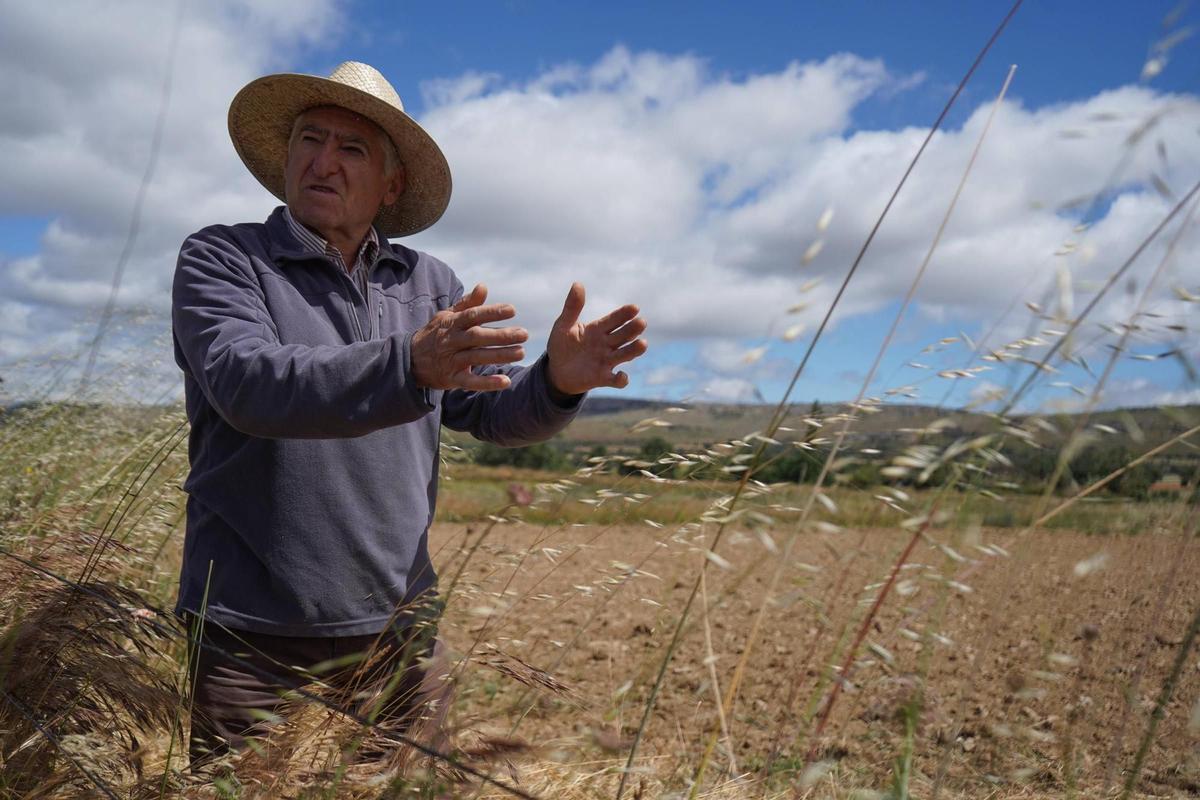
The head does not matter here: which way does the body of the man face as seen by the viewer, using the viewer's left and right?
facing the viewer and to the right of the viewer
